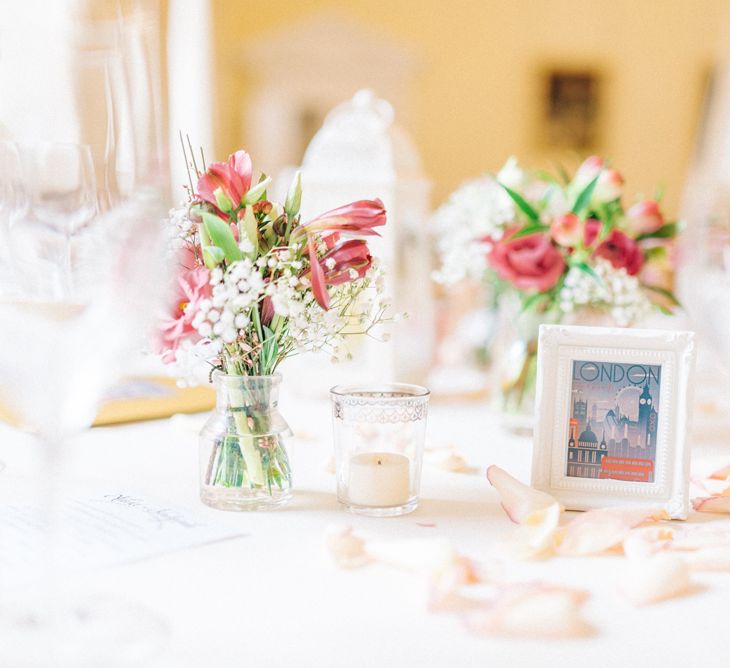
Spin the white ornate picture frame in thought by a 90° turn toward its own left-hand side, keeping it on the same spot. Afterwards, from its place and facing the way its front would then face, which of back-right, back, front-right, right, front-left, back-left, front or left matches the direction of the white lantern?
back-left

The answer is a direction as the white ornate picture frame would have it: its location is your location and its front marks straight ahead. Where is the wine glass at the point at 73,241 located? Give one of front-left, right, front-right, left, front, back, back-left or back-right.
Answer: front-right

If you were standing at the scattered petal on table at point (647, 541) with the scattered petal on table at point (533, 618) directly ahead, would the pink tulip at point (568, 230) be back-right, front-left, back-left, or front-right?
back-right

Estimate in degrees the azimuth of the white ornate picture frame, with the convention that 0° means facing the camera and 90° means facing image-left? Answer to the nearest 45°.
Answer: approximately 0°
